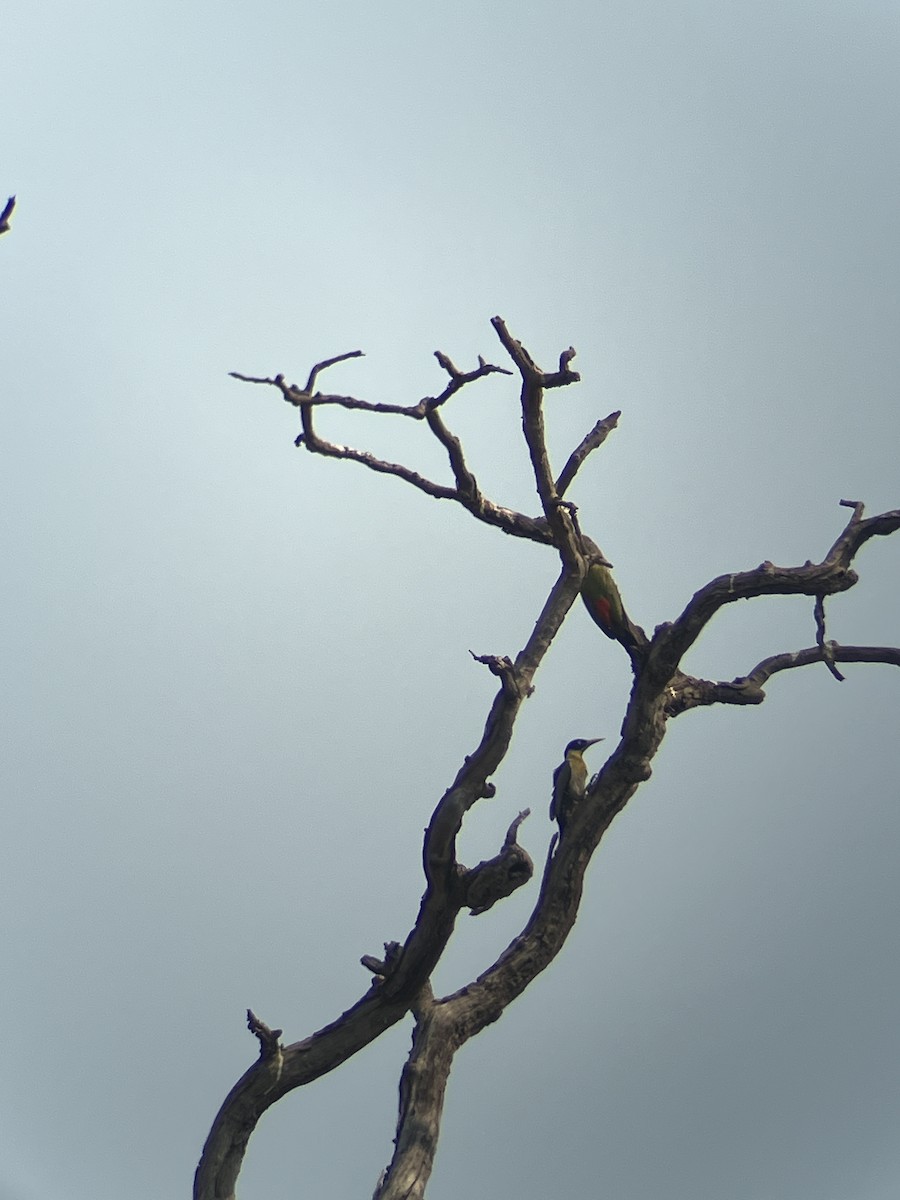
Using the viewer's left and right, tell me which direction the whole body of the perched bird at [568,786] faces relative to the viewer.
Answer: facing to the right of the viewer
